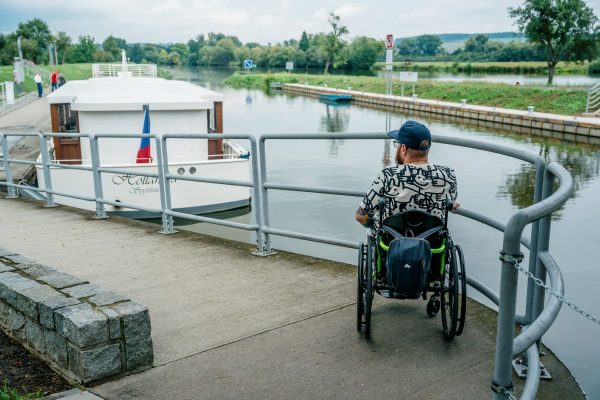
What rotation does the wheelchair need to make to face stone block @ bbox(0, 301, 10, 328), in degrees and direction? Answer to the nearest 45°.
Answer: approximately 90° to its left

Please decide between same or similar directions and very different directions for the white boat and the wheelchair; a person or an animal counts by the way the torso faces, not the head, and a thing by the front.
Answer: same or similar directions

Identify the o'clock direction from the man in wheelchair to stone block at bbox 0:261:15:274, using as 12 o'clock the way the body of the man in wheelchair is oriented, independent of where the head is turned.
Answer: The stone block is roughly at 9 o'clock from the man in wheelchair.

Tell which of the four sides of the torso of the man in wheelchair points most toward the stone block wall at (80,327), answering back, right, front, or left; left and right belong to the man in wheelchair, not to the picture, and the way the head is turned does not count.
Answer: left

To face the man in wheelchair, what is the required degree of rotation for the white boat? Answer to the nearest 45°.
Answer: approximately 180°

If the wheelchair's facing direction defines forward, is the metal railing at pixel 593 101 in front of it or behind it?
in front

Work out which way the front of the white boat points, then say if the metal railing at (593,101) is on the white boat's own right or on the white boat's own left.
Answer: on the white boat's own right

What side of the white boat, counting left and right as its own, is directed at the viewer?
back

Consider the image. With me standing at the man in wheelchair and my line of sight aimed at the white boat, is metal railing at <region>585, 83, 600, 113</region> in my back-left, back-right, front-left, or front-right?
front-right

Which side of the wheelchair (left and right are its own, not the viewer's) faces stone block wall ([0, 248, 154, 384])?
left

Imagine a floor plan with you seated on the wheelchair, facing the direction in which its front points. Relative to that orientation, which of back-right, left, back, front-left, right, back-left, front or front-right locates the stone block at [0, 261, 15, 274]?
left

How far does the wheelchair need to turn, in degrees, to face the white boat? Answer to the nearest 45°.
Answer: approximately 45° to its left

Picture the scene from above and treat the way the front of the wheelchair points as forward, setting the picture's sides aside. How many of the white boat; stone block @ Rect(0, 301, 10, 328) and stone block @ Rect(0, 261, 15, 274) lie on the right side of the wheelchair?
0

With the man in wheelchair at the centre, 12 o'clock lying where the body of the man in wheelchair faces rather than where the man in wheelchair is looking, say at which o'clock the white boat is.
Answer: The white boat is roughly at 11 o'clock from the man in wheelchair.

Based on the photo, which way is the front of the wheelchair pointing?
away from the camera

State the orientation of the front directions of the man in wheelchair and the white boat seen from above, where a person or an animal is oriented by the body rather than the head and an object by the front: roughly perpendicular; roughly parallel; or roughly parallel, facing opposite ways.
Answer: roughly parallel

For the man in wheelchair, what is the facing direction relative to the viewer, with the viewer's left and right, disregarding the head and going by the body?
facing away from the viewer

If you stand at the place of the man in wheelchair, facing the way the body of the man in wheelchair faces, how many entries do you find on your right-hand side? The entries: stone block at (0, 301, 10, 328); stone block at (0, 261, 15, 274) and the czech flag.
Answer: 0
